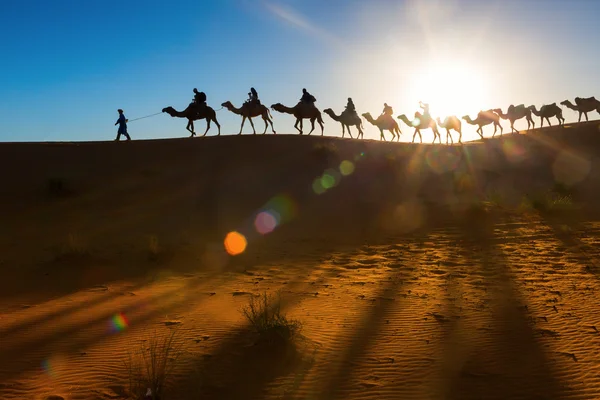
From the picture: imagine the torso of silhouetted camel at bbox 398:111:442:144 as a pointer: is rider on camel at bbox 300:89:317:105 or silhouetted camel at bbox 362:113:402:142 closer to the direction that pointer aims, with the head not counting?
the silhouetted camel

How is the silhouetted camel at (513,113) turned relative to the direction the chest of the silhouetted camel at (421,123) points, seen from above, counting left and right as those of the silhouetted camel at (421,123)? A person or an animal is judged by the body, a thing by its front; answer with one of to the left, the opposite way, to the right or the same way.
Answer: the same way

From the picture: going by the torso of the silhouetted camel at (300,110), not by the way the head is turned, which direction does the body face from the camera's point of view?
to the viewer's left

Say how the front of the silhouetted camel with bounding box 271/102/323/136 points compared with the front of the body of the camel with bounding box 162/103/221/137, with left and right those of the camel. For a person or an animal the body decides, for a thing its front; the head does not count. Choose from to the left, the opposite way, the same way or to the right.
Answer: the same way

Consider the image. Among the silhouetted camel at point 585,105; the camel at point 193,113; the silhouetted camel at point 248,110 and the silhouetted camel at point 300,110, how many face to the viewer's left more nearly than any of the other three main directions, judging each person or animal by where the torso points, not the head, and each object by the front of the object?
4

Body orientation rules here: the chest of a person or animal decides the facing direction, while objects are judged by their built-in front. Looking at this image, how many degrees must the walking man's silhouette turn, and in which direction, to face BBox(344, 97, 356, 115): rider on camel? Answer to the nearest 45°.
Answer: approximately 180°

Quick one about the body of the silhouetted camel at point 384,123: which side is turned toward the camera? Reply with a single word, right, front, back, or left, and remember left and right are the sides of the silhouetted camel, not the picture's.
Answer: left

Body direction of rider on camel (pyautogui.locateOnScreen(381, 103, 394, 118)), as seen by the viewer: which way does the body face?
to the viewer's left

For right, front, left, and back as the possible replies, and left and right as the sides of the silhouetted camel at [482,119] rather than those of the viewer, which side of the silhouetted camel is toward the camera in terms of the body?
left

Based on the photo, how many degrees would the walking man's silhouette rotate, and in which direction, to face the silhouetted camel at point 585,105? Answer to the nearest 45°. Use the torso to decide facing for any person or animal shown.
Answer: approximately 180°

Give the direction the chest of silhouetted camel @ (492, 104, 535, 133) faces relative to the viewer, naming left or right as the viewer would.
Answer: facing to the left of the viewer

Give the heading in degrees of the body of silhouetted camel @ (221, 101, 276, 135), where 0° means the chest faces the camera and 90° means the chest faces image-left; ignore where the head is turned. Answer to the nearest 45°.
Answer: approximately 90°

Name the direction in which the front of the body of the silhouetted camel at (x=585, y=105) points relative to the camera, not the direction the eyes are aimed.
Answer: to the viewer's left

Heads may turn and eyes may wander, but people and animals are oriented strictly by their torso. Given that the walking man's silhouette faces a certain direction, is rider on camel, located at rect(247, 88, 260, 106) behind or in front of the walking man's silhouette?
behind

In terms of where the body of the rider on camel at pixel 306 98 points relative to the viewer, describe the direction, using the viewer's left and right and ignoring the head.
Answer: facing to the left of the viewer

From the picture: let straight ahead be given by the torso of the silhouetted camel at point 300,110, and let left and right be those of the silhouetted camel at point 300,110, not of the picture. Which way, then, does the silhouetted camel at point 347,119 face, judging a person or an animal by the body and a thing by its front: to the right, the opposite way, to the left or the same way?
the same way

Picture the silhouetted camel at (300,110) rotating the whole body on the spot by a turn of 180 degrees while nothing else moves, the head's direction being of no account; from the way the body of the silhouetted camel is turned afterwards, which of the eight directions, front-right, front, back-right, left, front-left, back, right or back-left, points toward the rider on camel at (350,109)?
front-left

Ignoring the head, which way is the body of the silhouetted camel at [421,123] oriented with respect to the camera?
to the viewer's left

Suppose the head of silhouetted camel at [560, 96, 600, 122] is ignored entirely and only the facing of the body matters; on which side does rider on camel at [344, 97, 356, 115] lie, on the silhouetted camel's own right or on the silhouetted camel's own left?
on the silhouetted camel's own left

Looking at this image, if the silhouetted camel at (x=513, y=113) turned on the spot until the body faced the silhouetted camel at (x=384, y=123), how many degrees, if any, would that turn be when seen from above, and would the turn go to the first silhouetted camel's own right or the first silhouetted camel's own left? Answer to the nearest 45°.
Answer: approximately 45° to the first silhouetted camel's own left
